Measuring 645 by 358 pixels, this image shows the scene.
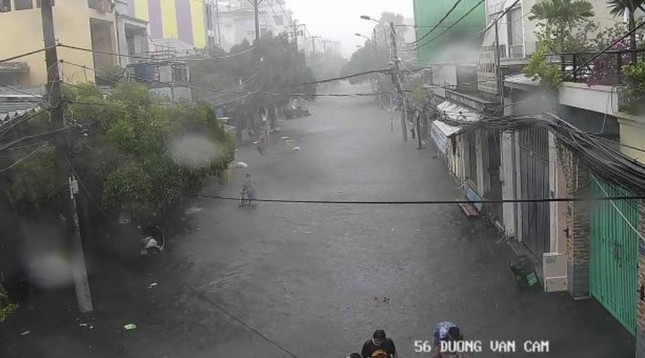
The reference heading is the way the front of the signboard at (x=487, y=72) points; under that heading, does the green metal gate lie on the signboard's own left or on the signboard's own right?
on the signboard's own left

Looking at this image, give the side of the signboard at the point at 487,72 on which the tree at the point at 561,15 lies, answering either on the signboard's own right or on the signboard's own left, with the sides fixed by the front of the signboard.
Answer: on the signboard's own left

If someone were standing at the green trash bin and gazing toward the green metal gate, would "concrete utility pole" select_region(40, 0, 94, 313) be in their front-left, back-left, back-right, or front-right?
back-right

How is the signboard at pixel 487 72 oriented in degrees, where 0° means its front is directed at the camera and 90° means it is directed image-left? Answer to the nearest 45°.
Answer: approximately 45°

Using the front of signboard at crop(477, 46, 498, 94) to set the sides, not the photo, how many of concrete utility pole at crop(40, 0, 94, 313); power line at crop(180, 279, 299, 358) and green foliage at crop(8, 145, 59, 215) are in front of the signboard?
3

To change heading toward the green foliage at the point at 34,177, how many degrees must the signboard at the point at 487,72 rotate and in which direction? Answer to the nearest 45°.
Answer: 0° — it already faces it

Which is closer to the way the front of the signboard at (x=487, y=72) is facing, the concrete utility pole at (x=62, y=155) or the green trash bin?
the concrete utility pole

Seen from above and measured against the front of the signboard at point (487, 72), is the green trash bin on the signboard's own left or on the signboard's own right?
on the signboard's own left

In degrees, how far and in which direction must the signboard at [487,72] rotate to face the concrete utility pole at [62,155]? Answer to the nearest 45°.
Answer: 0° — it already faces it

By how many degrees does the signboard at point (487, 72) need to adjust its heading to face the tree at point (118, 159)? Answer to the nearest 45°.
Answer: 0° — it already faces it

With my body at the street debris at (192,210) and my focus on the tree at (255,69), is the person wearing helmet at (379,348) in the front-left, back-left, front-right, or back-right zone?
back-right
